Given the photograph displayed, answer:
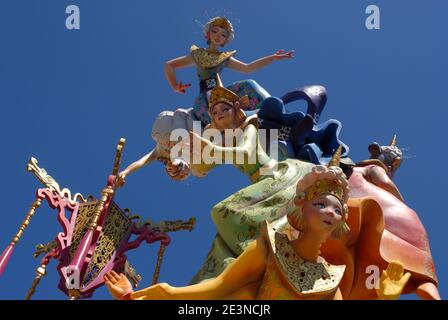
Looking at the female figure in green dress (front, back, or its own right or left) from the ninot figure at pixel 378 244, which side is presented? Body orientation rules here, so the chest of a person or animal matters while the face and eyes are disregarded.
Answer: left

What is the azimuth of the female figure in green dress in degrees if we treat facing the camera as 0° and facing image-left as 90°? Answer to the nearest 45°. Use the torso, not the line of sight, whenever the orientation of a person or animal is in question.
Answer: approximately 45°

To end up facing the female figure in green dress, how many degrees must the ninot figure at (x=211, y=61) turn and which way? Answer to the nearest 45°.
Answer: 0° — it already faces it

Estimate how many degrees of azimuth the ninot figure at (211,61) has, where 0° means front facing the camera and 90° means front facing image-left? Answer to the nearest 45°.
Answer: approximately 0°
